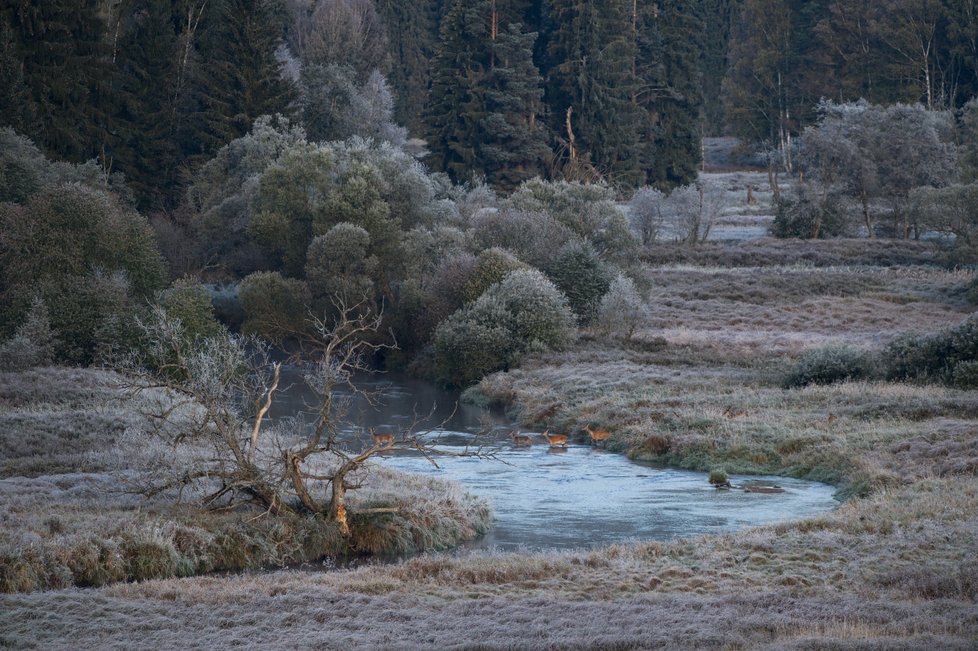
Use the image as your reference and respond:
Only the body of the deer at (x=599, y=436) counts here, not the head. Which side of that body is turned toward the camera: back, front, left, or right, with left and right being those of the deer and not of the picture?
left

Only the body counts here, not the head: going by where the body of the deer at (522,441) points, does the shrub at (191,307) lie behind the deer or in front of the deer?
in front

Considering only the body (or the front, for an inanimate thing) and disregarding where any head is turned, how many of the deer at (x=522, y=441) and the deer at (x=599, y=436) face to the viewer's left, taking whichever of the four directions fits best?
2

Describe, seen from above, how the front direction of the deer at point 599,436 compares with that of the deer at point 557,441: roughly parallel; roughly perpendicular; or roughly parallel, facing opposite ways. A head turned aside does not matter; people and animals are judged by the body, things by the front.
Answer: roughly parallel

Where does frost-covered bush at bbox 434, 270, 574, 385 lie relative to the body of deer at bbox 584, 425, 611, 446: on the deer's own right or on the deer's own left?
on the deer's own right

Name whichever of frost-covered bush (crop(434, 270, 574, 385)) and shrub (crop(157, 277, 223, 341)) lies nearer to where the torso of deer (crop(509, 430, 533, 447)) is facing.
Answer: the shrub

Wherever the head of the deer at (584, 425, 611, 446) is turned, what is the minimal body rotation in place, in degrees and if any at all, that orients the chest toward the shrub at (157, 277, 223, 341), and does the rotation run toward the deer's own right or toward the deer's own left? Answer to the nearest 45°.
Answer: approximately 45° to the deer's own right

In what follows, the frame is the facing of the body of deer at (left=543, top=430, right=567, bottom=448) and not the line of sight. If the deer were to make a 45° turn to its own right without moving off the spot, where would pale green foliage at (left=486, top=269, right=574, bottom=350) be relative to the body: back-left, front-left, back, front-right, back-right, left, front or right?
front-right

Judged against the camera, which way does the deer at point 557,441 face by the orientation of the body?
to the viewer's left

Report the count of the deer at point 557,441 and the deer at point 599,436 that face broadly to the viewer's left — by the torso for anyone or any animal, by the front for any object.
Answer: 2
